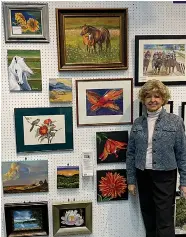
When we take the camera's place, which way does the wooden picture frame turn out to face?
facing the viewer

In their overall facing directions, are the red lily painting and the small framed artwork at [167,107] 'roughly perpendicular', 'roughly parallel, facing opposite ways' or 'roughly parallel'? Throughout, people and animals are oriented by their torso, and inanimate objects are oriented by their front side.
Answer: roughly parallel

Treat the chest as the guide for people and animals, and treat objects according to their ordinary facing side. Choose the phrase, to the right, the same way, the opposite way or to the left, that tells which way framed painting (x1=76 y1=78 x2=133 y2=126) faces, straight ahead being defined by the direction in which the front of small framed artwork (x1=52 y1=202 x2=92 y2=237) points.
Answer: the same way

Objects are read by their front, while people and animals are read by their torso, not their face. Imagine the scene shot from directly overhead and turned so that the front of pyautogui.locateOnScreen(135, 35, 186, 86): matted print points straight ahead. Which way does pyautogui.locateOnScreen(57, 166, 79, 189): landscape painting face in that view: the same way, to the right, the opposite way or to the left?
the same way

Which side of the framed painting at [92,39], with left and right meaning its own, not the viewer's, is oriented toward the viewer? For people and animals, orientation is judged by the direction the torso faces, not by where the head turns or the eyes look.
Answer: front

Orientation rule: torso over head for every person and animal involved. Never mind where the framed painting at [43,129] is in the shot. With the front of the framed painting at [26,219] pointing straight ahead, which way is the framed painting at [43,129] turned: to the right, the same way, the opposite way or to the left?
the same way

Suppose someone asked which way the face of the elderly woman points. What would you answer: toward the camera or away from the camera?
toward the camera

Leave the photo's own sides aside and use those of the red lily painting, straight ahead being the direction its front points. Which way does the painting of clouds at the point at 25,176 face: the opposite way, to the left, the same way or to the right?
the same way

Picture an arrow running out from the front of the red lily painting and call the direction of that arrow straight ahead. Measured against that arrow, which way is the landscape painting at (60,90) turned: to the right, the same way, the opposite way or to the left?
the same way

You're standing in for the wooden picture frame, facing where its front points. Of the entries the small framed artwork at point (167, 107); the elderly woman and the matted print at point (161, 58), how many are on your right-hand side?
0

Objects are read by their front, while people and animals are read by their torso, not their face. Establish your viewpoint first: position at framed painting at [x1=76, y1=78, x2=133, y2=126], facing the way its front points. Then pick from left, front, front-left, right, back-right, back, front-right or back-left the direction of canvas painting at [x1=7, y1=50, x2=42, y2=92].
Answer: right
